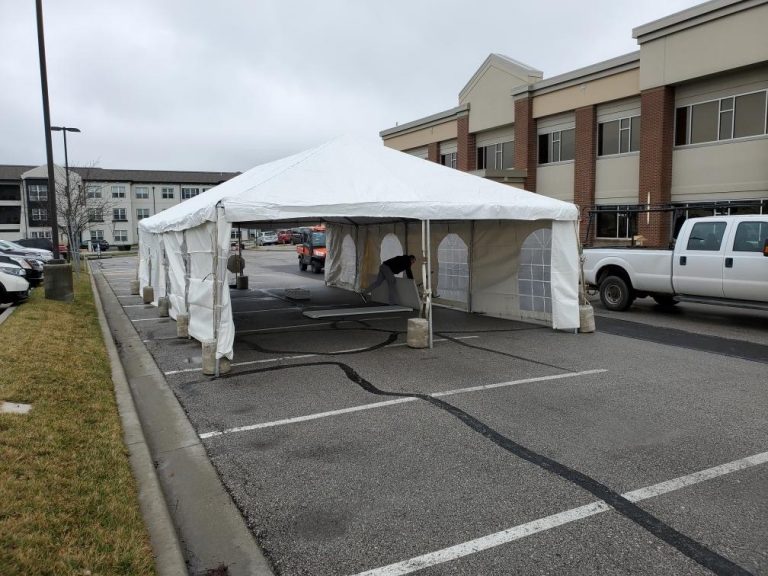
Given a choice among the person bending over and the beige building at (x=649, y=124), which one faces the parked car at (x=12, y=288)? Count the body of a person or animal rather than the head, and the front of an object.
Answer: the beige building

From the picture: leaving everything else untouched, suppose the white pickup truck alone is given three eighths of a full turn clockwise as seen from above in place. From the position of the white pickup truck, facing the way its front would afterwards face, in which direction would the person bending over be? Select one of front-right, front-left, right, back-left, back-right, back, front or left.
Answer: front

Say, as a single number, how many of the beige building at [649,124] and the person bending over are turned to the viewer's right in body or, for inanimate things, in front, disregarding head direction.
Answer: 1

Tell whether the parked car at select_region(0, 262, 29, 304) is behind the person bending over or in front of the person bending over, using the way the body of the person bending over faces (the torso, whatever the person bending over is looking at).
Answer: behind

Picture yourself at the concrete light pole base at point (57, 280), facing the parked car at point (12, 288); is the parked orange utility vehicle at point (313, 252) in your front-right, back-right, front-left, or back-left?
back-right

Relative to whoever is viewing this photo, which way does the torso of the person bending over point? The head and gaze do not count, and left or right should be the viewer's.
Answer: facing to the right of the viewer

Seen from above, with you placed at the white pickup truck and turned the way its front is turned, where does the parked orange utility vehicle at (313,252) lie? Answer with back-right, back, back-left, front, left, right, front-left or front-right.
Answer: back

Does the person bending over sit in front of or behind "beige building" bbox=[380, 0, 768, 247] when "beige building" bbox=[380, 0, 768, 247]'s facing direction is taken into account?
in front

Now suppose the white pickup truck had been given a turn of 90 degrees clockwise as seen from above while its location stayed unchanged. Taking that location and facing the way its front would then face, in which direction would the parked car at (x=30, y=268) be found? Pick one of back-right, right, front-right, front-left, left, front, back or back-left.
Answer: front-right

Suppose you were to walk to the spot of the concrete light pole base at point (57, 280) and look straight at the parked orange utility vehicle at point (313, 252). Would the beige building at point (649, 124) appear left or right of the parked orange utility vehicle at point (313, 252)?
right

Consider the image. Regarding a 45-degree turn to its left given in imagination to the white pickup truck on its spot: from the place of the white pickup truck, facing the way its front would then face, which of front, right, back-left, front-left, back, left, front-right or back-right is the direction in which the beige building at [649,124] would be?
left

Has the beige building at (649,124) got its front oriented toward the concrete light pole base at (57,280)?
yes

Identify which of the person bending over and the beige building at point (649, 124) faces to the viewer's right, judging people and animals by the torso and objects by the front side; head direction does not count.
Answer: the person bending over

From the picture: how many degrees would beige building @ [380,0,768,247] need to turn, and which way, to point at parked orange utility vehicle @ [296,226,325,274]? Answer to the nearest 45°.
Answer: approximately 45° to its right

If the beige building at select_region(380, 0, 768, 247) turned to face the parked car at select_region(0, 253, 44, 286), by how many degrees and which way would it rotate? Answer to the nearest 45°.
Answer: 0° — it already faces it

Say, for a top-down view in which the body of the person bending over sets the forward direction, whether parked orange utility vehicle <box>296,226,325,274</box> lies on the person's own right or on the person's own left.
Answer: on the person's own left
